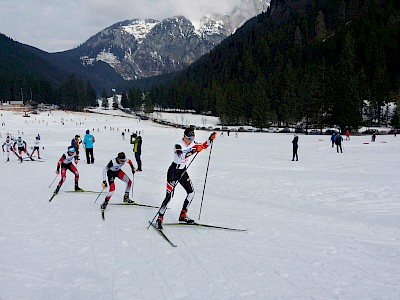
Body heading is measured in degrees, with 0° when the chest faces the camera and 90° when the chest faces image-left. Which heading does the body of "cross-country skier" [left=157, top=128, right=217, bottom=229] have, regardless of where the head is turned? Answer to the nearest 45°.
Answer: approximately 315°
